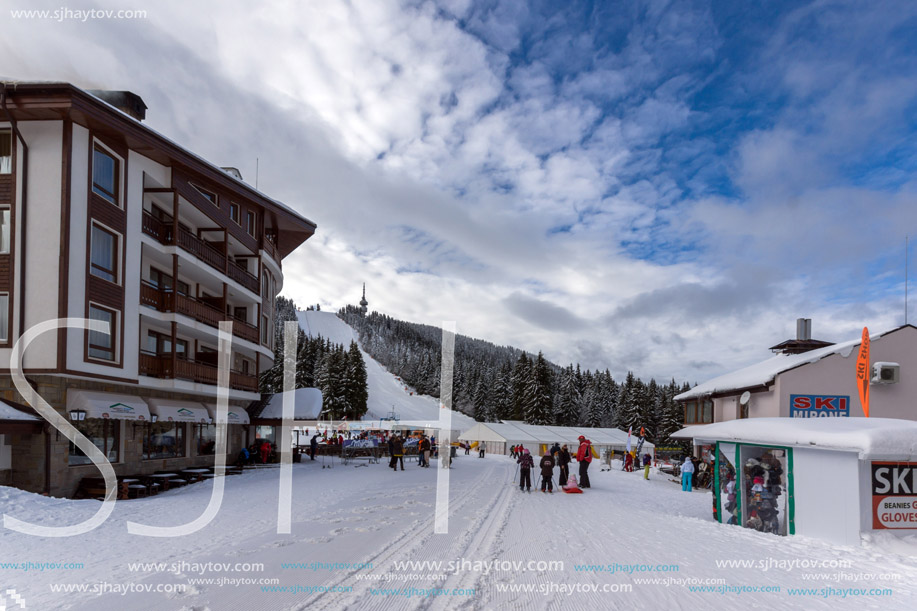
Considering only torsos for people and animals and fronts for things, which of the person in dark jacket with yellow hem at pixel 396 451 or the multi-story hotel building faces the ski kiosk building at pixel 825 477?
the multi-story hotel building

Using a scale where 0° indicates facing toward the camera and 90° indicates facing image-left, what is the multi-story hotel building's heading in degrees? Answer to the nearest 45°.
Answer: approximately 315°

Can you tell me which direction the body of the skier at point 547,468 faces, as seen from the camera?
away from the camera

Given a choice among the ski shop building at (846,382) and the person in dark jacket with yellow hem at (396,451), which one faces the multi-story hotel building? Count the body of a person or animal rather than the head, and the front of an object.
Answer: the ski shop building

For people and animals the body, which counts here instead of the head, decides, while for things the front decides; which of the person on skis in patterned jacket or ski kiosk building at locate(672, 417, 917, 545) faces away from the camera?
the person on skis in patterned jacket

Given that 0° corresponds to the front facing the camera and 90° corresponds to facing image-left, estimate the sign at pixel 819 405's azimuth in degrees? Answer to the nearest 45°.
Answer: approximately 0°

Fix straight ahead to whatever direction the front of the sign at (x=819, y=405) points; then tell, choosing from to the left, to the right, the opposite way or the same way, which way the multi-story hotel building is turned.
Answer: to the left

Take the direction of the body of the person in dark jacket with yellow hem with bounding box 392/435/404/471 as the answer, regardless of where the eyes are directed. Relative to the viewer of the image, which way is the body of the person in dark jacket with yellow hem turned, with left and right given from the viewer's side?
facing away from the viewer

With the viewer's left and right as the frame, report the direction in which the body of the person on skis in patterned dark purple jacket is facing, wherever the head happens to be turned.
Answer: facing away from the viewer

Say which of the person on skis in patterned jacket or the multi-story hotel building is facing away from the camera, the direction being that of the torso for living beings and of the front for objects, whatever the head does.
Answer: the person on skis in patterned jacket
